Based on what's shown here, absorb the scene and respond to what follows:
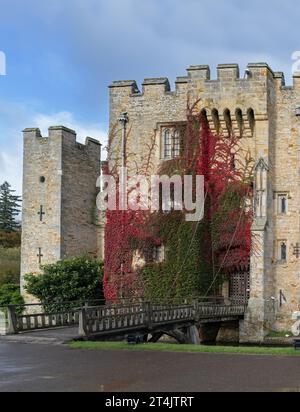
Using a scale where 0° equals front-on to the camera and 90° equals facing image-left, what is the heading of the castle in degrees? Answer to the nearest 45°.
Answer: approximately 45°
